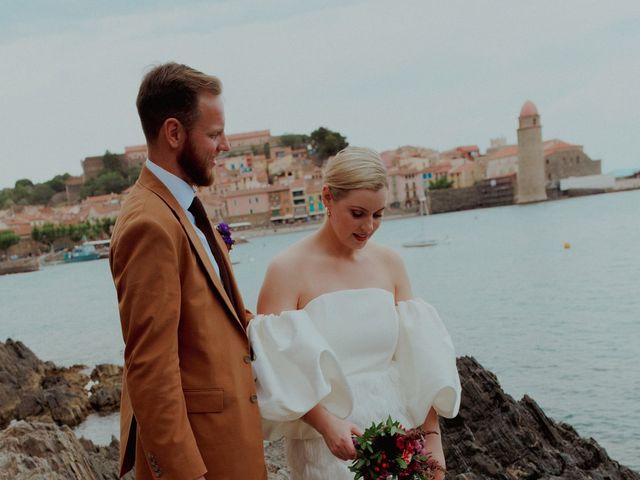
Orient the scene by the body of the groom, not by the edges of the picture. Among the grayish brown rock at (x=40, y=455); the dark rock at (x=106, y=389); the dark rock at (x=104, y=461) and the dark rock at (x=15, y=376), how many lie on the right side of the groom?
0

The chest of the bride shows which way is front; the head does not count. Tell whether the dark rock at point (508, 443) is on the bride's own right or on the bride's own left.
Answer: on the bride's own left

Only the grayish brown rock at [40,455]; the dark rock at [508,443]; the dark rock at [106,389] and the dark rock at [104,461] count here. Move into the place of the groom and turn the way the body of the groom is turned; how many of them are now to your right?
0

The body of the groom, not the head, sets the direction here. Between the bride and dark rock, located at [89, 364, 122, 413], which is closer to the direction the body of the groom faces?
the bride

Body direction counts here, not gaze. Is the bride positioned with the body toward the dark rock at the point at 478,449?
no

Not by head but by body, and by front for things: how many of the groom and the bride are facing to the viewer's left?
0

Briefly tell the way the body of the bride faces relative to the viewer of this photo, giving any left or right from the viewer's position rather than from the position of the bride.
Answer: facing the viewer and to the right of the viewer

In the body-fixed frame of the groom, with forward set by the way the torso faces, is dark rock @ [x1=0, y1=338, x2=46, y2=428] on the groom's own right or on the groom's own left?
on the groom's own left

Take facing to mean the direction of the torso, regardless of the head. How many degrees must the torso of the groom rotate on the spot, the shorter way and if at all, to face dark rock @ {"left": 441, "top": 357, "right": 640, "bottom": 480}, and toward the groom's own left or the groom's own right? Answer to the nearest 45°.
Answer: approximately 45° to the groom's own left

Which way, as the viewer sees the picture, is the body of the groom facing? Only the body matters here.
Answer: to the viewer's right

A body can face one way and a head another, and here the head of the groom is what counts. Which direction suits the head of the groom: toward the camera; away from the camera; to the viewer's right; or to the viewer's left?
to the viewer's right
